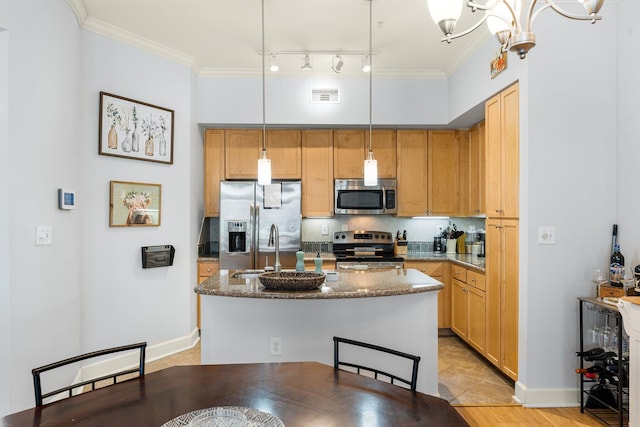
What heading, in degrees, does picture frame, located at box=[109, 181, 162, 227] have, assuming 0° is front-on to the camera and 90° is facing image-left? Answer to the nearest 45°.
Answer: approximately 315°

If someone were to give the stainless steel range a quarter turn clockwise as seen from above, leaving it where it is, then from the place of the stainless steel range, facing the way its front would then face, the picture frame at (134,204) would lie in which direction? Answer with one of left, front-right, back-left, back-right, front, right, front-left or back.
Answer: front-left

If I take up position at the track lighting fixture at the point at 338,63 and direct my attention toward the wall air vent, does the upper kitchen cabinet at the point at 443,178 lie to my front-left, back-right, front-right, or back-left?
front-right

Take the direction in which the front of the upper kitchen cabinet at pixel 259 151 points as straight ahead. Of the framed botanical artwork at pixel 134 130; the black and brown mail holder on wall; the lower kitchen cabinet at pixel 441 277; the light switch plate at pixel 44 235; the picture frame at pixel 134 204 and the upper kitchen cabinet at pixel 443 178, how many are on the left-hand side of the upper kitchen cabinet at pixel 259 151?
2

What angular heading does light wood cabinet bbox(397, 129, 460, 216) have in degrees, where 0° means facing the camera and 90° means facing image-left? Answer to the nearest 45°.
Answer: approximately 0°

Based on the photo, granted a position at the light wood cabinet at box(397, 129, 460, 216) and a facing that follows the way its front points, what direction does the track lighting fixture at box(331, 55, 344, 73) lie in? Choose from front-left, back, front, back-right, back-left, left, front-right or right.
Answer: front-right

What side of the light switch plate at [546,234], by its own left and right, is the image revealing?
front

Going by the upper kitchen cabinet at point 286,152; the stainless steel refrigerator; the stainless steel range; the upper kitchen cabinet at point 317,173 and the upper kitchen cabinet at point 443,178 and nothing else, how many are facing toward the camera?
5

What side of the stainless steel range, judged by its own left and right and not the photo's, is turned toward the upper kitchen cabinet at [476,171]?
left

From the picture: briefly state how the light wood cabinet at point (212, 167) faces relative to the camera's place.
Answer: facing the viewer

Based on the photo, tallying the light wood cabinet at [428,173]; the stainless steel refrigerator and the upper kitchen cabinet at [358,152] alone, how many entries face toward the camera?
3

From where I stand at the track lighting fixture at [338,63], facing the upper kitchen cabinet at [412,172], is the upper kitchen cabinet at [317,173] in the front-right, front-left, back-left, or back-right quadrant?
front-left

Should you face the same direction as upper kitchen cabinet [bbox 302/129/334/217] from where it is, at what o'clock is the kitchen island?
The kitchen island is roughly at 12 o'clock from the upper kitchen cabinet.

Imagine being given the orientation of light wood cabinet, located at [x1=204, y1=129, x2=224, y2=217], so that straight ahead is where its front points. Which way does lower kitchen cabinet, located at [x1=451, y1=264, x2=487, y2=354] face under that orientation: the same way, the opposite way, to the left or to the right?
to the right

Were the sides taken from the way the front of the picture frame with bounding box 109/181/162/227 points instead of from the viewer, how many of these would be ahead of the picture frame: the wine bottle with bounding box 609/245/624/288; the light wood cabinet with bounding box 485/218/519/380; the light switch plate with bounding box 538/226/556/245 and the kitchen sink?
4
